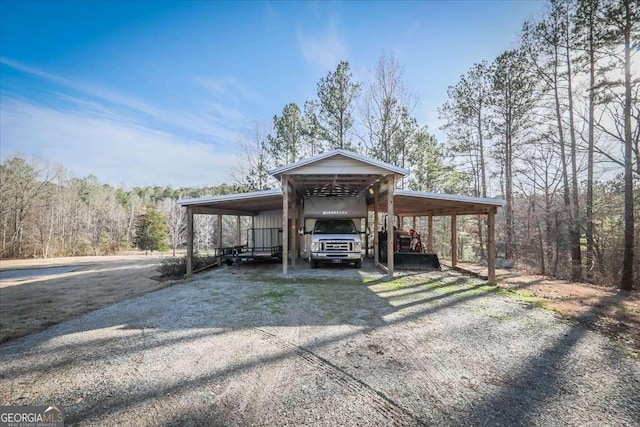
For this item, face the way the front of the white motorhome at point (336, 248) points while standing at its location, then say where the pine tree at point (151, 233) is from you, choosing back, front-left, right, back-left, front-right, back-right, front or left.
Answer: back-right

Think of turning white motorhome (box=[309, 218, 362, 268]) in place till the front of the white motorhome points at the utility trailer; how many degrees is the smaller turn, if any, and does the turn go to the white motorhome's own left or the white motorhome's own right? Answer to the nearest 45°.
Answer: approximately 135° to the white motorhome's own right

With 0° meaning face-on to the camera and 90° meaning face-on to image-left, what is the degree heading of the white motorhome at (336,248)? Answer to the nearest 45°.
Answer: approximately 0°

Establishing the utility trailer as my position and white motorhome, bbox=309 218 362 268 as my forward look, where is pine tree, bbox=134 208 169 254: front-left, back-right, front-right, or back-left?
back-left
